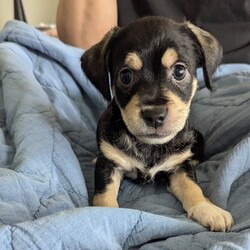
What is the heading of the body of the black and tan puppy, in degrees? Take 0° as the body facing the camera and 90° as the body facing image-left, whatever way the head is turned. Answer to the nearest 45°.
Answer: approximately 0°
